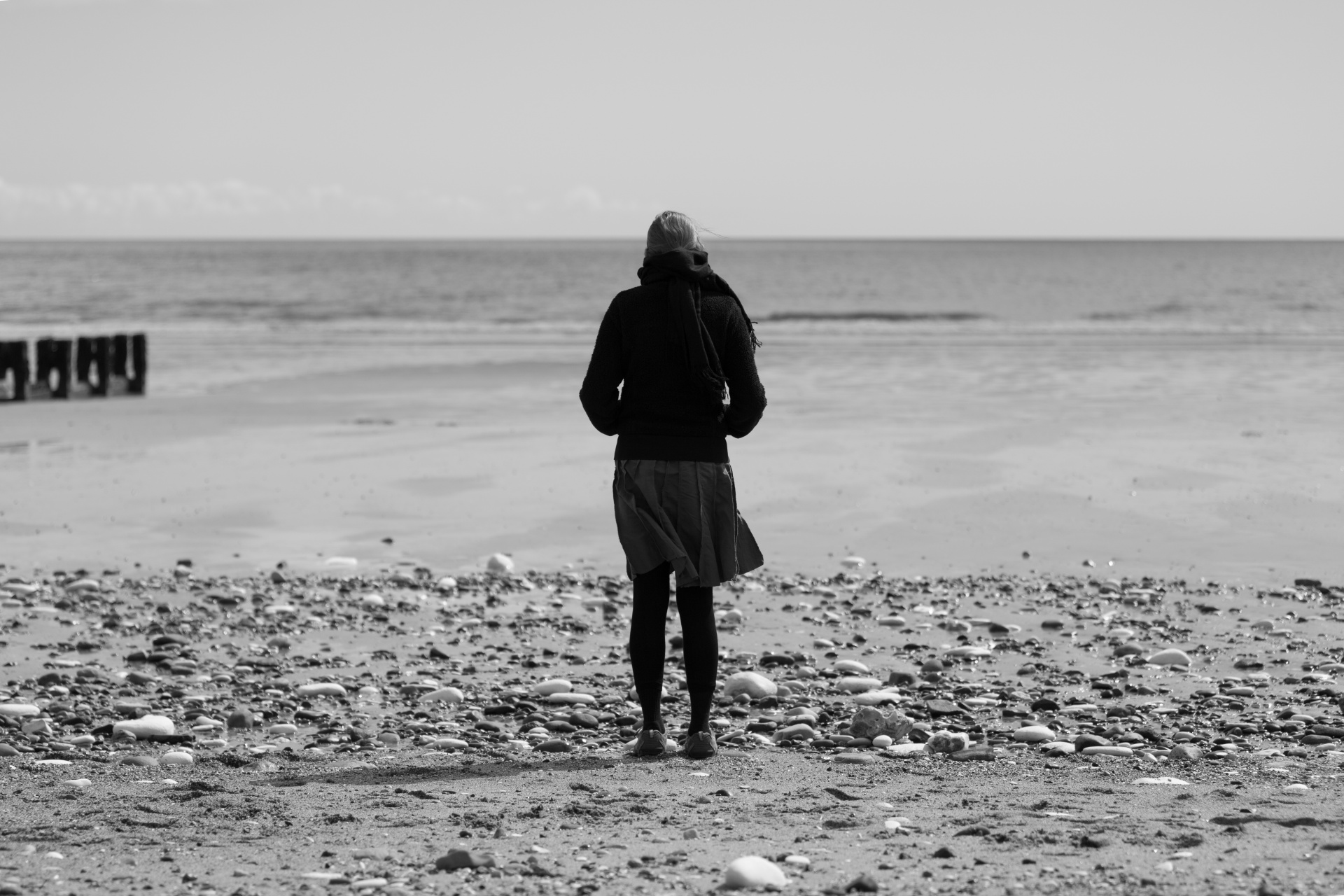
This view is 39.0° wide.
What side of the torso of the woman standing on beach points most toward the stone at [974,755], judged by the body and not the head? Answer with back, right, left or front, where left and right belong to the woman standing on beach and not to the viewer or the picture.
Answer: right

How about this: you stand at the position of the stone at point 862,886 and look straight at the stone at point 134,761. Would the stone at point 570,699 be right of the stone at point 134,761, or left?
right

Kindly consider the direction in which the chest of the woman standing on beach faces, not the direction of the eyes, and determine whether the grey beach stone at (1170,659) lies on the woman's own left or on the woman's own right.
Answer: on the woman's own right

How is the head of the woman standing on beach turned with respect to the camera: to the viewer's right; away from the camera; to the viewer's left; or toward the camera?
away from the camera

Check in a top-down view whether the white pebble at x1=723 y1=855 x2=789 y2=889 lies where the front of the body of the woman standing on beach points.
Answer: no

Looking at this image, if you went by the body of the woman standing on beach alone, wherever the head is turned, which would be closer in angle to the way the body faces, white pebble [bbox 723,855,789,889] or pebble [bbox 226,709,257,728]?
the pebble

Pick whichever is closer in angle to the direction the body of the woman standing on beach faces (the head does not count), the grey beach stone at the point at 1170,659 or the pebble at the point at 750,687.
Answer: the pebble

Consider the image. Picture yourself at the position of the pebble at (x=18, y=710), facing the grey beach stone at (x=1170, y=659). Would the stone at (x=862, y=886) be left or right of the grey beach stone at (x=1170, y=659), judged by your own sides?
right

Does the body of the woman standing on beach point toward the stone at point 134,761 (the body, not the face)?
no

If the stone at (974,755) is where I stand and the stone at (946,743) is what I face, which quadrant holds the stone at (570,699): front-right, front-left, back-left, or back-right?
front-left

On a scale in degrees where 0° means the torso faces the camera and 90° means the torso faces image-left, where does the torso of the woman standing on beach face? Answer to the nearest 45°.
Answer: approximately 180°

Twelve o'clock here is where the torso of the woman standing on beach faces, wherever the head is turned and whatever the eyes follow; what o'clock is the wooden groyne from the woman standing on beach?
The wooden groyne is roughly at 11 o'clock from the woman standing on beach.

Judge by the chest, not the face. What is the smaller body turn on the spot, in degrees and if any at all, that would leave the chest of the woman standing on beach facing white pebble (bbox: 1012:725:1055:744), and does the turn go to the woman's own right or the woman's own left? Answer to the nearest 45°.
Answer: approximately 90° to the woman's own right

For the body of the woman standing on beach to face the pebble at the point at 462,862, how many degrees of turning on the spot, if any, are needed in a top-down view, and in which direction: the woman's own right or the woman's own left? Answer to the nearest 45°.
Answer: approximately 180°

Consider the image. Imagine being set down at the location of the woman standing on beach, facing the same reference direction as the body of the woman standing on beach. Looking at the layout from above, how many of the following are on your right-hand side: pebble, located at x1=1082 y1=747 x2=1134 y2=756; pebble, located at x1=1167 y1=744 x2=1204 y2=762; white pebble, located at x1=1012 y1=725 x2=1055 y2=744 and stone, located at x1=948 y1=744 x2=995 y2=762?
4

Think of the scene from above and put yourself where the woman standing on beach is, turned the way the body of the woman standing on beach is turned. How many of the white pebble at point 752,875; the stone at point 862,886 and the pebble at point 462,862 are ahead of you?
0

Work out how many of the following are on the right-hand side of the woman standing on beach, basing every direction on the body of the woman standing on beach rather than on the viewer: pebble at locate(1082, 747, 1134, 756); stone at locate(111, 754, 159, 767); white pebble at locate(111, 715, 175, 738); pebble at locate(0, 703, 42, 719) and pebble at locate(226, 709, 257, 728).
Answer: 1

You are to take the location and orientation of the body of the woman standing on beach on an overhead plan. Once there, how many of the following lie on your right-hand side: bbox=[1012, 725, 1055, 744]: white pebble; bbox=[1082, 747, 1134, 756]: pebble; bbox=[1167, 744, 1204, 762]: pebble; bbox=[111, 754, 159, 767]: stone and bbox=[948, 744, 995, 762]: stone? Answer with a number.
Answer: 4

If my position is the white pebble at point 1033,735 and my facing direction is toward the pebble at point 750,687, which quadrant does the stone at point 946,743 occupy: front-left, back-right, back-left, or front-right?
front-left
